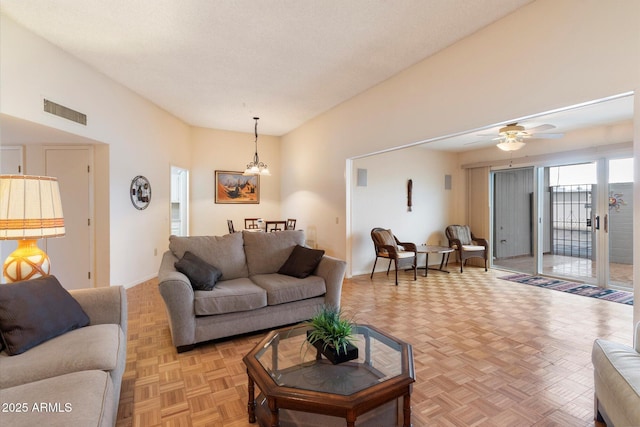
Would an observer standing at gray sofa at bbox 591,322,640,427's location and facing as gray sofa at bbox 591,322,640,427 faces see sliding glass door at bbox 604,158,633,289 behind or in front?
behind

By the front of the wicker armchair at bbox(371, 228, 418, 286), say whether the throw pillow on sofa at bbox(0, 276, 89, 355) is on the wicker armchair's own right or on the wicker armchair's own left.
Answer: on the wicker armchair's own right

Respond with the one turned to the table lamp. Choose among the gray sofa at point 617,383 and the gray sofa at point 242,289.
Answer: the gray sofa at point 617,383

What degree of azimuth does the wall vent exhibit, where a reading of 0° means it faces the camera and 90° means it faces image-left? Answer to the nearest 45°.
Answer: approximately 315°

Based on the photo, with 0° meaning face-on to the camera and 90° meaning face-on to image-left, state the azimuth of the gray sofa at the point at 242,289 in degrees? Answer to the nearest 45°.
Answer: approximately 315°

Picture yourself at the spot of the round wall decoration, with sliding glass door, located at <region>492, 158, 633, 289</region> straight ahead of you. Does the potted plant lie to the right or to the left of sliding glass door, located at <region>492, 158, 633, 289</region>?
right

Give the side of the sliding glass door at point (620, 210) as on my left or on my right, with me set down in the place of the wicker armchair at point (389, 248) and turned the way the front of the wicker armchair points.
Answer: on my left
